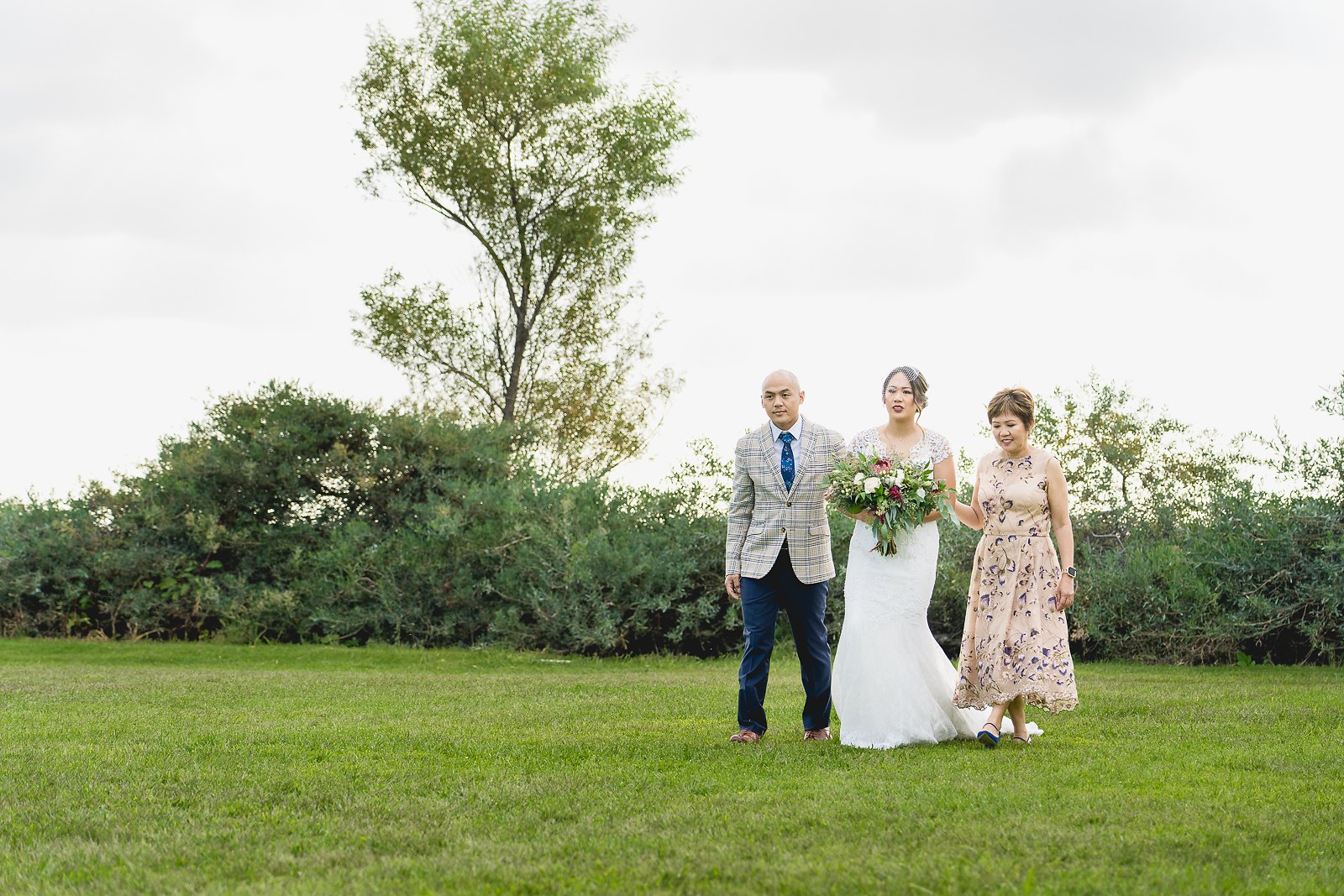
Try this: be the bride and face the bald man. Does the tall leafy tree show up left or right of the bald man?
right

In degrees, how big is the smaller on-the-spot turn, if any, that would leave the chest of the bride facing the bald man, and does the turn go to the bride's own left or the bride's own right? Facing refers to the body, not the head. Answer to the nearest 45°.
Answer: approximately 90° to the bride's own right

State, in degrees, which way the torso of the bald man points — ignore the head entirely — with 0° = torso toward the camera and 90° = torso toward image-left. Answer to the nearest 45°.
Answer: approximately 0°

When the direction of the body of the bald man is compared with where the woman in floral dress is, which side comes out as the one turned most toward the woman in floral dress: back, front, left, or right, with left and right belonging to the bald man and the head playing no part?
left

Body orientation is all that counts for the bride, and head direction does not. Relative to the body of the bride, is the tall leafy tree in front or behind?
behind

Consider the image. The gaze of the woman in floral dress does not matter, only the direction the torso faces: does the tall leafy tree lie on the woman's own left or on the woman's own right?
on the woman's own right

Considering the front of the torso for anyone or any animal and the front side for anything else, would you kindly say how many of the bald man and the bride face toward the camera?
2

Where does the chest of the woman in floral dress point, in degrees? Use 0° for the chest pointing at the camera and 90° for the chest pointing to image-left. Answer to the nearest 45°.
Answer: approximately 45°
